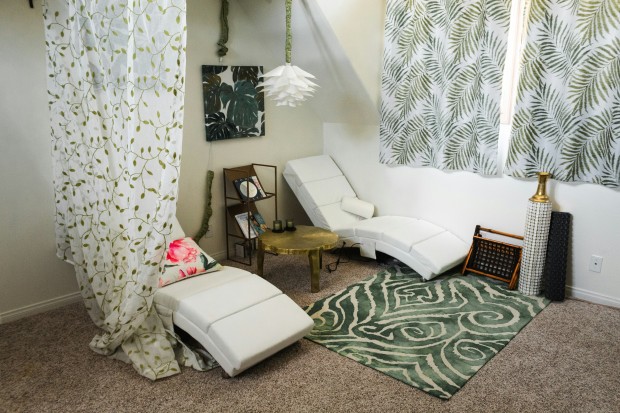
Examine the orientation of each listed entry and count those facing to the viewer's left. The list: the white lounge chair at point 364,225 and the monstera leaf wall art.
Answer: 0

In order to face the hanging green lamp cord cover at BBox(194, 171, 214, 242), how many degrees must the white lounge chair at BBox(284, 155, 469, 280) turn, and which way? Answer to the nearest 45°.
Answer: approximately 135° to its right

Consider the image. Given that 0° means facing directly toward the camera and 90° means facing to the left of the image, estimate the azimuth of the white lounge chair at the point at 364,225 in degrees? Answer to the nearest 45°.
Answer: approximately 315°

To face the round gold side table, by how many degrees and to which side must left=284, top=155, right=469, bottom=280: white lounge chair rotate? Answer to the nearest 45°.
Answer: approximately 90° to its right

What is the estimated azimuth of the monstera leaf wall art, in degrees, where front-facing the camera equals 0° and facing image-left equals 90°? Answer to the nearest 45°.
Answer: approximately 315°

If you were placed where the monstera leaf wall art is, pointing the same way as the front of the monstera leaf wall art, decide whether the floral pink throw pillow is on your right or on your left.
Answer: on your right
